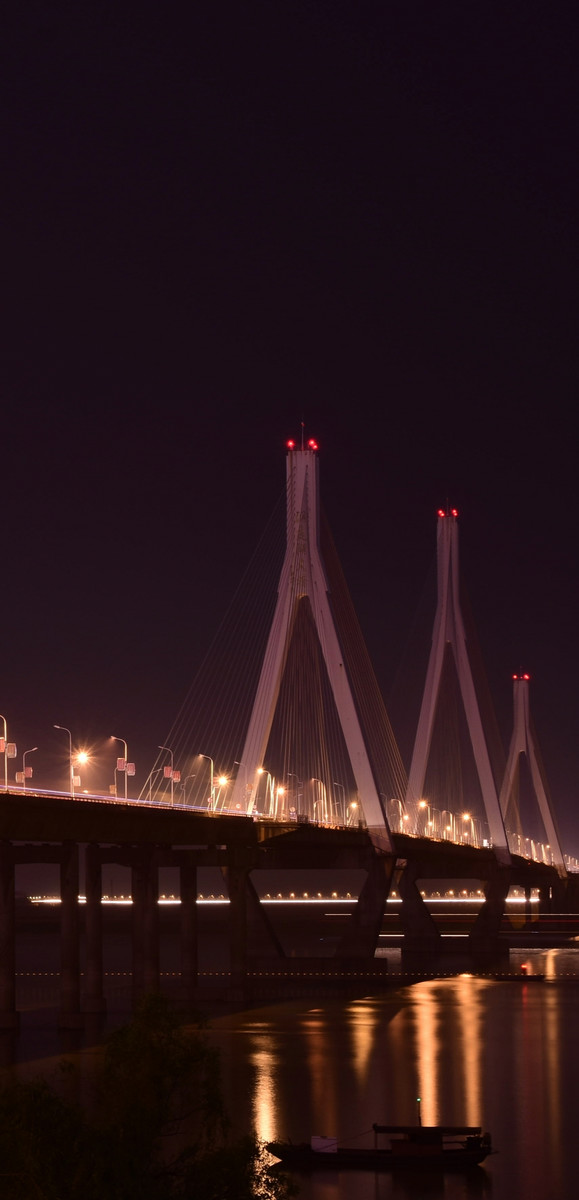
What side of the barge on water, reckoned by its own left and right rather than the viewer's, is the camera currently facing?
left

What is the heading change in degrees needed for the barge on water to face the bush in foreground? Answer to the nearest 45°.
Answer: approximately 90° to its left
